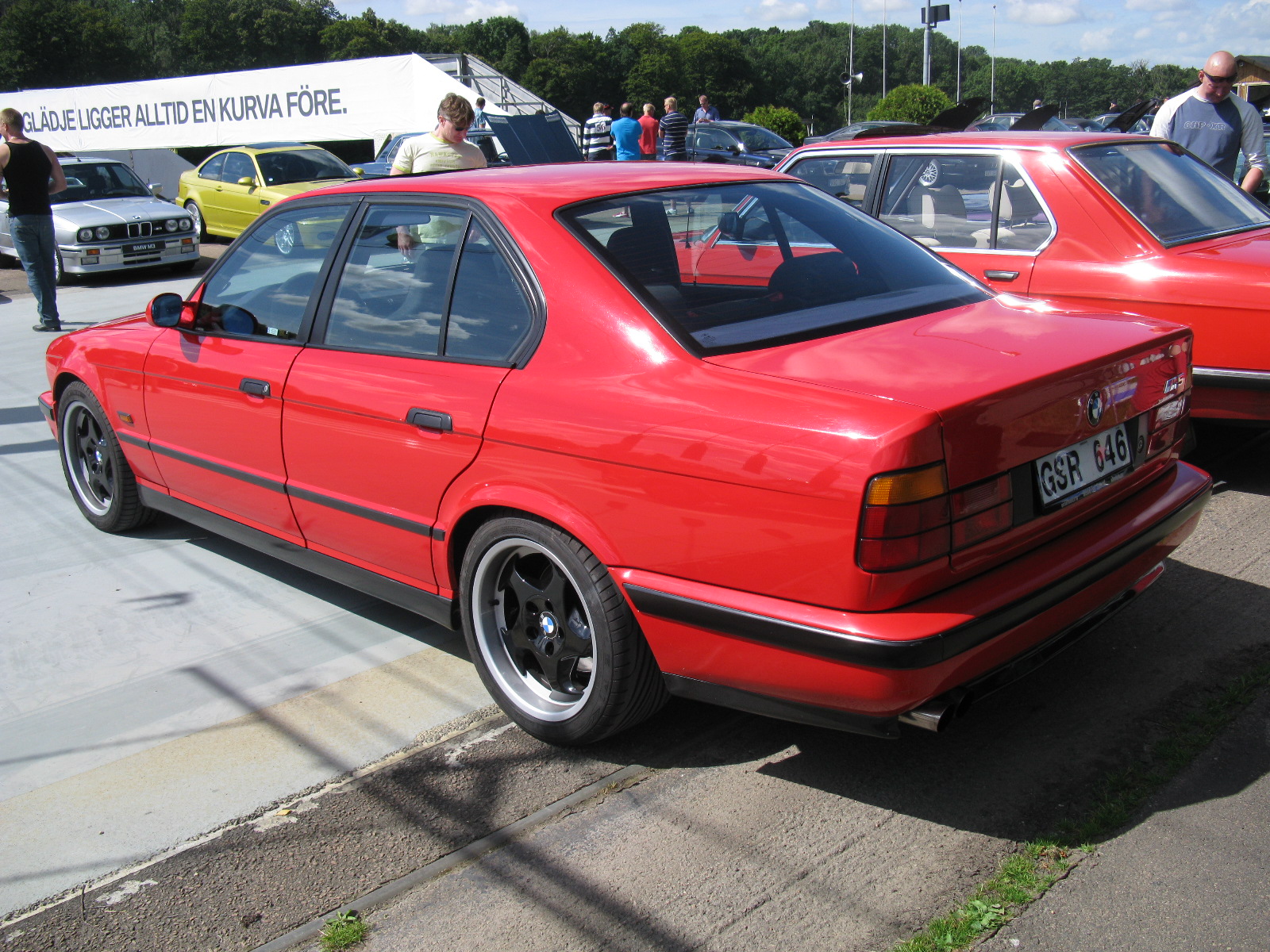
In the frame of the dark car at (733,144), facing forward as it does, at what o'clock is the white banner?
The white banner is roughly at 5 o'clock from the dark car.

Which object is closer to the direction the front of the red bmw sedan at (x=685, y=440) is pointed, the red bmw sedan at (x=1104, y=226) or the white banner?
the white banner

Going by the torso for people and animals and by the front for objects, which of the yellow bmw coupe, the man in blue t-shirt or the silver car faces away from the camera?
the man in blue t-shirt

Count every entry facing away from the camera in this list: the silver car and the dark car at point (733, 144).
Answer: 0

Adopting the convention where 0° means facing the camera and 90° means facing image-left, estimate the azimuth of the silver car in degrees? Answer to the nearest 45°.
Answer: approximately 315°

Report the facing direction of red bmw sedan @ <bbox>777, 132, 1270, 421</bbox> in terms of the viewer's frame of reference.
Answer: facing away from the viewer and to the left of the viewer

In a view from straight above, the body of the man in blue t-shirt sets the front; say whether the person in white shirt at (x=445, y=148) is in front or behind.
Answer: behind

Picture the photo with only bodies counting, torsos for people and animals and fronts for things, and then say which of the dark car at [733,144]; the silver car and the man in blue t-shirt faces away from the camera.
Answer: the man in blue t-shirt

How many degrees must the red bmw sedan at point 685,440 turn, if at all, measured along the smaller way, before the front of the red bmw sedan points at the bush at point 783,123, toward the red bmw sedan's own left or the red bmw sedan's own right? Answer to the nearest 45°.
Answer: approximately 45° to the red bmw sedan's own right

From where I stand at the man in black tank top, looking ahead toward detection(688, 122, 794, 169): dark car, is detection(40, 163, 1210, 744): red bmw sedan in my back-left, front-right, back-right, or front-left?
back-right

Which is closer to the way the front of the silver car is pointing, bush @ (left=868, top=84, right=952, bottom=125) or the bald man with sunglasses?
the bald man with sunglasses

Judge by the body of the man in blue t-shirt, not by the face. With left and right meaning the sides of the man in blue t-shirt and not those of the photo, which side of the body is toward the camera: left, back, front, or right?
back

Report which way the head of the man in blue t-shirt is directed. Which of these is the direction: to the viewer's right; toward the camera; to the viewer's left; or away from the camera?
away from the camera

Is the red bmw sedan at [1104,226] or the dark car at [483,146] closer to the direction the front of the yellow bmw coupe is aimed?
the red bmw sedan

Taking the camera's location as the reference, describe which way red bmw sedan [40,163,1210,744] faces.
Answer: facing away from the viewer and to the left of the viewer
